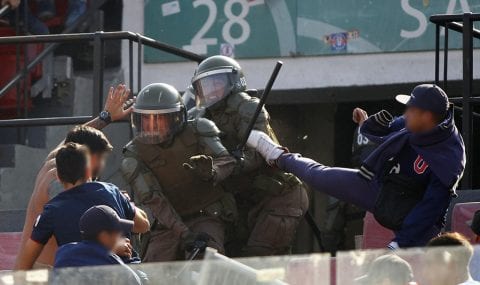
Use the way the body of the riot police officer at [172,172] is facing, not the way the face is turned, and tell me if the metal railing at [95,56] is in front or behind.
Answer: behind

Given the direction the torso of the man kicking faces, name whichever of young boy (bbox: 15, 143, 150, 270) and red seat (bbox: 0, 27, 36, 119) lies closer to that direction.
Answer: the young boy

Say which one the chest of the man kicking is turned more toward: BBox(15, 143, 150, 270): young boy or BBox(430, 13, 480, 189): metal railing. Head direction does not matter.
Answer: the young boy

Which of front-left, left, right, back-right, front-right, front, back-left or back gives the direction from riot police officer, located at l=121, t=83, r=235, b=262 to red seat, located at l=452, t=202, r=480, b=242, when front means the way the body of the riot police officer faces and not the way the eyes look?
left

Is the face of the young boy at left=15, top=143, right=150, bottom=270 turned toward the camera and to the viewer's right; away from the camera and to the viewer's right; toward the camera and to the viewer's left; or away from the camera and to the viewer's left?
away from the camera and to the viewer's right

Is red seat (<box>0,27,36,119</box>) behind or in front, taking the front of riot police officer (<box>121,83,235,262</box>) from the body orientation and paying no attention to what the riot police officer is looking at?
behind

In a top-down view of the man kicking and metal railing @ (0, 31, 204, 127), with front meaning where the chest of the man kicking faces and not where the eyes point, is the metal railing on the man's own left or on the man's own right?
on the man's own right

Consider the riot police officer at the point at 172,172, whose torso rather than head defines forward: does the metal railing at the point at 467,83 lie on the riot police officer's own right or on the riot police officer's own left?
on the riot police officer's own left

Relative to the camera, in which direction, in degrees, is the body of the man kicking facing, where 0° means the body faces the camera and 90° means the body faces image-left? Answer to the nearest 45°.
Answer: approximately 45°
